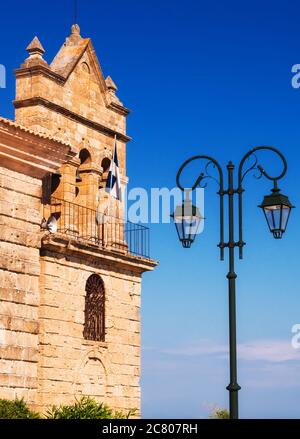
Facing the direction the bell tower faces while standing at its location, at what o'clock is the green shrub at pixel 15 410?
The green shrub is roughly at 2 o'clock from the bell tower.

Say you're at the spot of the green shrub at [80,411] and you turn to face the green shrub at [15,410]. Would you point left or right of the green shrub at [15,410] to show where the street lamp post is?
left

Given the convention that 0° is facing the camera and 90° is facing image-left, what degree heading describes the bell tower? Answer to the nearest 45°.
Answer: approximately 315°
